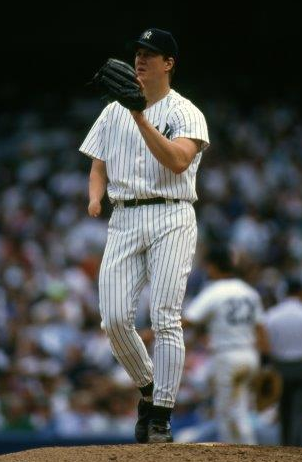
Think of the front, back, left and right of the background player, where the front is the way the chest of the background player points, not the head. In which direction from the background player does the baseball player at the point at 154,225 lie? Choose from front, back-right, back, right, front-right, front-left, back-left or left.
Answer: back-left

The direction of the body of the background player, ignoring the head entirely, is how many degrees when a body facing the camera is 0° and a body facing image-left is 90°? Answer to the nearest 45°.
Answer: approximately 135°

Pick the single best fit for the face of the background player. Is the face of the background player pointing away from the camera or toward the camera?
away from the camera
